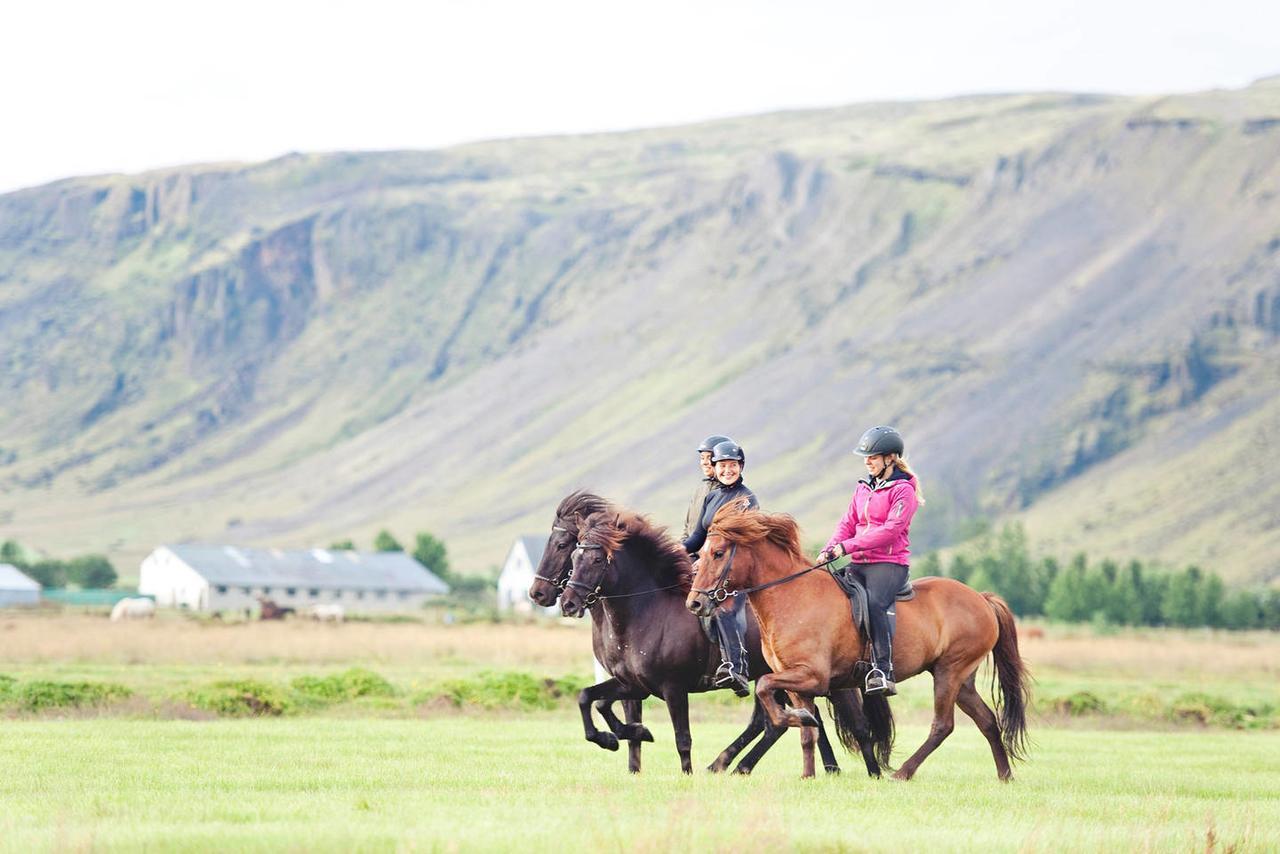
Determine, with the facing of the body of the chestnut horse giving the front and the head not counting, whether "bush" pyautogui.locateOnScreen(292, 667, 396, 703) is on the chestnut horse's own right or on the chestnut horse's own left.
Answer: on the chestnut horse's own right

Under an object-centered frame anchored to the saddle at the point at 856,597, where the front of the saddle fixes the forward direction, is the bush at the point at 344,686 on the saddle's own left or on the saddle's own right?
on the saddle's own right

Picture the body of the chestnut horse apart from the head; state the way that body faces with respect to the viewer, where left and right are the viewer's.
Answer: facing to the left of the viewer

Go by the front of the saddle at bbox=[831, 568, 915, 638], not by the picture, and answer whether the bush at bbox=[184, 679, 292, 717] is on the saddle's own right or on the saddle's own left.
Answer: on the saddle's own right

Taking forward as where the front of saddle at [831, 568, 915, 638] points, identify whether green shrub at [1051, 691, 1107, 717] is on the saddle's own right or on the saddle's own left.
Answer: on the saddle's own right

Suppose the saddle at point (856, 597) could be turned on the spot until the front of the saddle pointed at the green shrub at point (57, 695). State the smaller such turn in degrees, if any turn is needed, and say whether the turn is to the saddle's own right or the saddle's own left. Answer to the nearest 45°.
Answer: approximately 45° to the saddle's own right

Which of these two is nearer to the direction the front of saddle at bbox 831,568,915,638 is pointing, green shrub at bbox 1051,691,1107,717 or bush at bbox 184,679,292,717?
the bush

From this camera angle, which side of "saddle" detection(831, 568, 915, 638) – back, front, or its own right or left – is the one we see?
left
